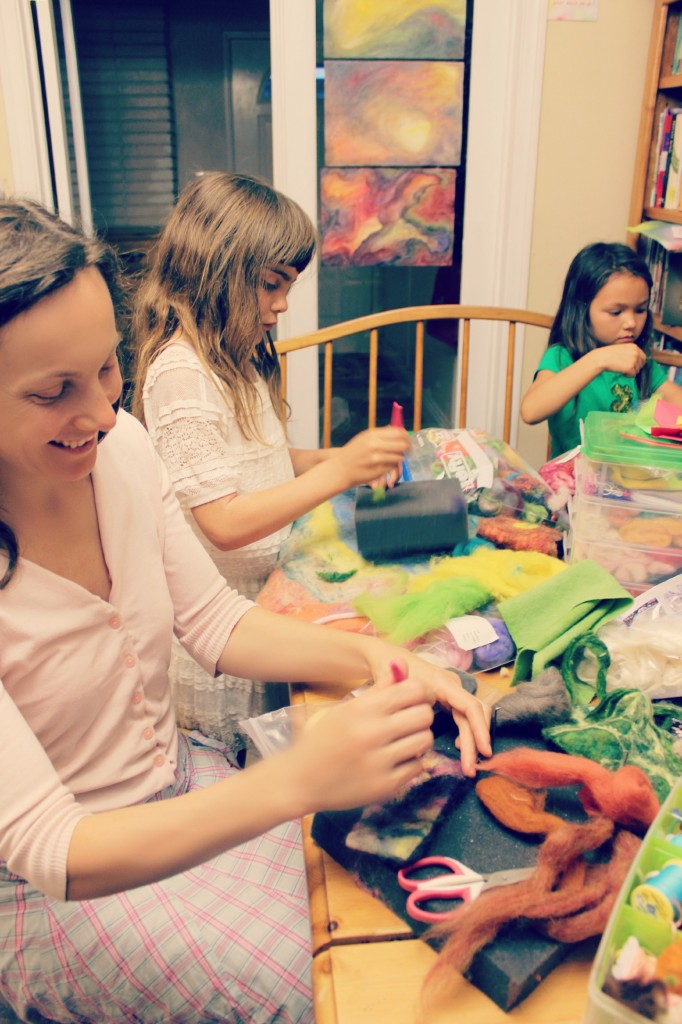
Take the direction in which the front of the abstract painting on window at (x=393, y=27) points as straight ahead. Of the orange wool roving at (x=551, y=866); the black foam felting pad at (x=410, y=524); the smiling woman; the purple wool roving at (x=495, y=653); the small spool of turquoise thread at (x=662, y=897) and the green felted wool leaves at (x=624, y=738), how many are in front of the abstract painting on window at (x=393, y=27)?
6

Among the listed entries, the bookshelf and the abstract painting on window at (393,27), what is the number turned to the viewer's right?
0

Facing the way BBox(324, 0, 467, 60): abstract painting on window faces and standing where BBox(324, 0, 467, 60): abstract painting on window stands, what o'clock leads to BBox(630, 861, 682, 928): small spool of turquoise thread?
The small spool of turquoise thread is roughly at 12 o'clock from the abstract painting on window.

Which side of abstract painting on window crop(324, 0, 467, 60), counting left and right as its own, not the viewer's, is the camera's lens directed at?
front

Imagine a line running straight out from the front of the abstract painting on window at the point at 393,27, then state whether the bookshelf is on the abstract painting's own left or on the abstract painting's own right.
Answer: on the abstract painting's own left

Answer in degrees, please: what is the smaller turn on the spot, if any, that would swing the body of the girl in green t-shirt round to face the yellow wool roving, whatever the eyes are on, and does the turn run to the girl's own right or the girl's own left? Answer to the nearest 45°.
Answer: approximately 45° to the girl's own right

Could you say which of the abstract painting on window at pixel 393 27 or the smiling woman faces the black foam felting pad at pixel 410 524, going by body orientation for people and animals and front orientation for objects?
the abstract painting on window

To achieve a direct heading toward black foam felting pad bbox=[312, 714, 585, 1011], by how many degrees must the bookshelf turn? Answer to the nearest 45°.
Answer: approximately 45° to its left

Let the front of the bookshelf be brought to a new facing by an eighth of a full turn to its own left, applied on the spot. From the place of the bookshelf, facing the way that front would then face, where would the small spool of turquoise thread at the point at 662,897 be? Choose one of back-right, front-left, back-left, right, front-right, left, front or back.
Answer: front

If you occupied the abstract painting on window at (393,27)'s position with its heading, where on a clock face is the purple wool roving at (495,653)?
The purple wool roving is roughly at 12 o'clock from the abstract painting on window.

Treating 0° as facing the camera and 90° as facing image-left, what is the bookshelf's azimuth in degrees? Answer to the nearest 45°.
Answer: approximately 45°

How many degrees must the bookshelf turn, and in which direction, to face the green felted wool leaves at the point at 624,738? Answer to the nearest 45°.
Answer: approximately 45° to its left

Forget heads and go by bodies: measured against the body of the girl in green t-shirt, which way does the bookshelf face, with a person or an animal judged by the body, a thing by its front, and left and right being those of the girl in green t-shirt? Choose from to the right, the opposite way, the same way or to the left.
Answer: to the right

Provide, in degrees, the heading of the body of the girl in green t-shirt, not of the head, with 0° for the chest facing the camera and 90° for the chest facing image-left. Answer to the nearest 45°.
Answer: approximately 315°

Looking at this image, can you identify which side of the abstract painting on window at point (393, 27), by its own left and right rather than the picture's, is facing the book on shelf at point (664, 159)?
left

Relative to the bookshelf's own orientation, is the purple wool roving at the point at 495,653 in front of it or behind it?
in front

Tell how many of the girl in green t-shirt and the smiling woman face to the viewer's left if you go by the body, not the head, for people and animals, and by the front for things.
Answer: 0

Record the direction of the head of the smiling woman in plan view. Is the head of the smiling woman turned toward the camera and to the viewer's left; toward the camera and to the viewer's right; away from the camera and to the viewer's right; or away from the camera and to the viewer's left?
toward the camera and to the viewer's right

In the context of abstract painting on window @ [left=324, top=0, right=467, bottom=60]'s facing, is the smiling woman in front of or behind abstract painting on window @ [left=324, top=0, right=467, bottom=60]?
in front
